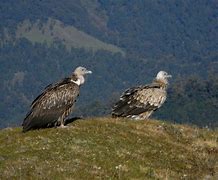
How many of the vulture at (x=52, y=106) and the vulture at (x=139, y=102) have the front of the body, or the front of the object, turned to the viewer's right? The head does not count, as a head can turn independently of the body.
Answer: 2

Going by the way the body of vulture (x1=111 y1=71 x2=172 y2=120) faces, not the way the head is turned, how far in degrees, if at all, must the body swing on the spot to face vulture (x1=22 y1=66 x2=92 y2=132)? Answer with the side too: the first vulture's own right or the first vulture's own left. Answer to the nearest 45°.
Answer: approximately 135° to the first vulture's own right

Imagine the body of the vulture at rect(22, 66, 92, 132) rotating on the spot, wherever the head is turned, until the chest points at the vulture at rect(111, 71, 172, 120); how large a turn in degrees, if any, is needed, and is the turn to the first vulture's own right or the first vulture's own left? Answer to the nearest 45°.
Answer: approximately 45° to the first vulture's own left

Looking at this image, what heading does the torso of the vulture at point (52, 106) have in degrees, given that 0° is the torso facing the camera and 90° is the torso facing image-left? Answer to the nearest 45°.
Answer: approximately 270°

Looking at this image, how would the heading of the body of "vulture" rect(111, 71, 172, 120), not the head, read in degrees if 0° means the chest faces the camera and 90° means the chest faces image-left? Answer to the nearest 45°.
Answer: approximately 270°
